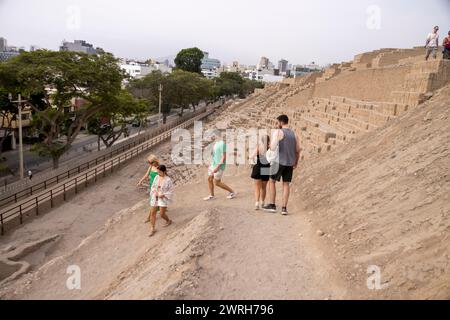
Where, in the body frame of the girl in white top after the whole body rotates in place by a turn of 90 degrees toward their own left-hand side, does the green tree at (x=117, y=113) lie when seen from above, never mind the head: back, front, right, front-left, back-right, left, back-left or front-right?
back-left

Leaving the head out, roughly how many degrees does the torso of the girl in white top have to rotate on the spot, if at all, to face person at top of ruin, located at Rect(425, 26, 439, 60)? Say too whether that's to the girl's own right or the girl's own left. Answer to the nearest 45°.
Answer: approximately 180°

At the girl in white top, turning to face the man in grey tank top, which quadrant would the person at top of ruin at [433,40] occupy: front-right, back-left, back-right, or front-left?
front-left

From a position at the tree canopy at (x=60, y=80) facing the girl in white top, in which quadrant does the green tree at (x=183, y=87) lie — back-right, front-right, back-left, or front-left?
back-left

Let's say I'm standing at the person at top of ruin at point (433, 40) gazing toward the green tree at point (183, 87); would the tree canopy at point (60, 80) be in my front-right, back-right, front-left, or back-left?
front-left

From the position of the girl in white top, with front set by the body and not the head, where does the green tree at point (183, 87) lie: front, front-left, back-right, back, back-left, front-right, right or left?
back-right

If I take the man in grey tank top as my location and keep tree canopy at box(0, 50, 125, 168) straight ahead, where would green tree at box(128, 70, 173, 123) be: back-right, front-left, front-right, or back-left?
front-right

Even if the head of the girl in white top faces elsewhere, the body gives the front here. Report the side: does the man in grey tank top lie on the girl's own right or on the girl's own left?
on the girl's own left

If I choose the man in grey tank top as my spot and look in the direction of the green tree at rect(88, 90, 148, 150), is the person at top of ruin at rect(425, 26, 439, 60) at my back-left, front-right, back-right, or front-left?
front-right

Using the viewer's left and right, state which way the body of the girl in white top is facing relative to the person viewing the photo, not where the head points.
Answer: facing the viewer and to the left of the viewer

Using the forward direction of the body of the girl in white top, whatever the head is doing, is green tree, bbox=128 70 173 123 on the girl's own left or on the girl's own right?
on the girl's own right

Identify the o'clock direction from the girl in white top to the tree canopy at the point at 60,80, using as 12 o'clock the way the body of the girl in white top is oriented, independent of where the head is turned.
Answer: The tree canopy is roughly at 4 o'clock from the girl in white top.
